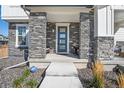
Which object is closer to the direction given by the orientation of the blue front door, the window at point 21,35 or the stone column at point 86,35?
the stone column

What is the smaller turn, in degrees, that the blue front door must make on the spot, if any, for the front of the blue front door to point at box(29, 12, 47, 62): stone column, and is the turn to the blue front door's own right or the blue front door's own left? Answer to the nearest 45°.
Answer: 0° — it already faces it

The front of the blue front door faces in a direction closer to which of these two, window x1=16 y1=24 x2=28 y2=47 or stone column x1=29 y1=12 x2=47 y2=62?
the stone column

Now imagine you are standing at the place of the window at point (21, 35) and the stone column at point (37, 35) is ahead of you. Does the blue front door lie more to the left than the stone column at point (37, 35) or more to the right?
left

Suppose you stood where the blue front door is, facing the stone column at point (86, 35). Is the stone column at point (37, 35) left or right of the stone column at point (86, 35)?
right

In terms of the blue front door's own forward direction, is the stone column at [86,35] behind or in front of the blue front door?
in front
